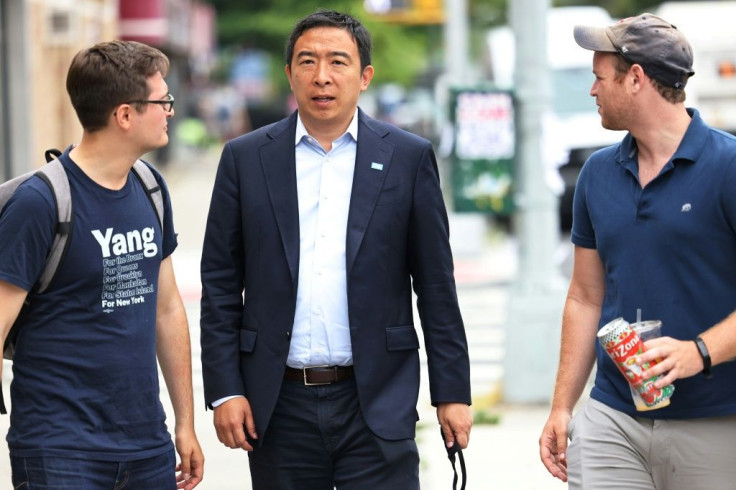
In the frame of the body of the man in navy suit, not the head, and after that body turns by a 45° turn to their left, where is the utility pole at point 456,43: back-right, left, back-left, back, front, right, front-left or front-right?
back-left

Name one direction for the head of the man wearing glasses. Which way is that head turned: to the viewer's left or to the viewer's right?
to the viewer's right

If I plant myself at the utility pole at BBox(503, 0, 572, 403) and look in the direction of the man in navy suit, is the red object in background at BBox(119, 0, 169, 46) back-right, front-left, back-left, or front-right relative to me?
back-right

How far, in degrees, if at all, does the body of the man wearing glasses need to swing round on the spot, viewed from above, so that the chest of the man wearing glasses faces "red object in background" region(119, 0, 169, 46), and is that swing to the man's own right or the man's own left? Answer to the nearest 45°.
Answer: approximately 135° to the man's own left

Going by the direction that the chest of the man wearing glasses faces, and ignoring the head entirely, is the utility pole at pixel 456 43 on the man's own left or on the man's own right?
on the man's own left

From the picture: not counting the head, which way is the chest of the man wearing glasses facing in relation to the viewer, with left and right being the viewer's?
facing the viewer and to the right of the viewer

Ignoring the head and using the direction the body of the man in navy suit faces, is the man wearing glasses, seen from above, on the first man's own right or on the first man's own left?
on the first man's own right

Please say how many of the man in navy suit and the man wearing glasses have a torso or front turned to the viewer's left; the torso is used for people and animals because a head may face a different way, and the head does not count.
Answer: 0

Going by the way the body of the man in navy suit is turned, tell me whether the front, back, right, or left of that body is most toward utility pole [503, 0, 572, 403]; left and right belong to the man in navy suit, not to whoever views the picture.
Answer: back

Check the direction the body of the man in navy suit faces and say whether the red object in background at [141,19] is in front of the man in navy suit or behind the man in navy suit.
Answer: behind

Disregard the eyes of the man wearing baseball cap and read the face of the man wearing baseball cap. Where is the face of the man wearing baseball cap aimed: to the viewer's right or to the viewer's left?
to the viewer's left
